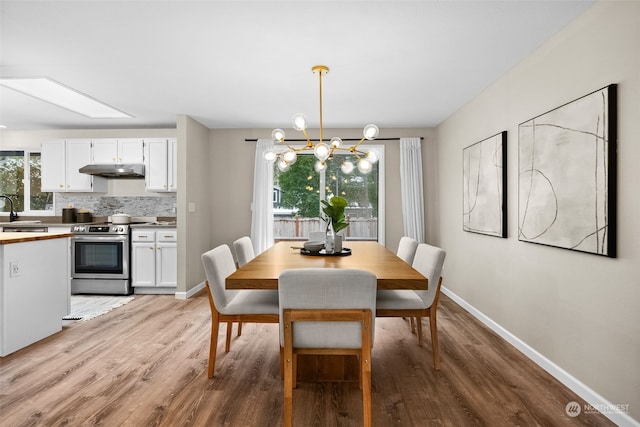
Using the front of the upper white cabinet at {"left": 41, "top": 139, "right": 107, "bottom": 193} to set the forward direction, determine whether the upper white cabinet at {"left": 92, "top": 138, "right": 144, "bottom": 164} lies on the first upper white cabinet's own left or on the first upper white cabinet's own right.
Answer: on the first upper white cabinet's own left

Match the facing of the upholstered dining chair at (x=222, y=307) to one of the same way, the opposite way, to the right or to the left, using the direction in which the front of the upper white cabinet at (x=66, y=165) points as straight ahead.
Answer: to the left

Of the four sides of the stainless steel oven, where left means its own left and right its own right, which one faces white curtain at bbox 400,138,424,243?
left

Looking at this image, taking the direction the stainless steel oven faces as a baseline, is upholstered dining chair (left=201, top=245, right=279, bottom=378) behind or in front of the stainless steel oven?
in front

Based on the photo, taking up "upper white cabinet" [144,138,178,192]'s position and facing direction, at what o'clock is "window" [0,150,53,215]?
The window is roughly at 4 o'clock from the upper white cabinet.

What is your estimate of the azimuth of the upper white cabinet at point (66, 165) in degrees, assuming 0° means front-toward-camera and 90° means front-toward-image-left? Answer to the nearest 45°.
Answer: approximately 0°

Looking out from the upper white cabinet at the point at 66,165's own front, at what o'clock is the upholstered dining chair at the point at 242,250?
The upholstered dining chair is roughly at 11 o'clock from the upper white cabinet.

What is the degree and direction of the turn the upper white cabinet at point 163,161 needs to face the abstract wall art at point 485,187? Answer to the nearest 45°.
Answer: approximately 45° to its left

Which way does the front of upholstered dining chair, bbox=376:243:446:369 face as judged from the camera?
facing to the left of the viewer

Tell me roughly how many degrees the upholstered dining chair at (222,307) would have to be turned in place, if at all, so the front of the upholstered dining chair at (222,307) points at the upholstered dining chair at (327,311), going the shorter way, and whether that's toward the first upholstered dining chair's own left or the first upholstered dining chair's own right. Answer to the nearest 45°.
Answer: approximately 45° to the first upholstered dining chair's own right

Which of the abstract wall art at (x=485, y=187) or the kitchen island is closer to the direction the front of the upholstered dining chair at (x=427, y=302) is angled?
the kitchen island

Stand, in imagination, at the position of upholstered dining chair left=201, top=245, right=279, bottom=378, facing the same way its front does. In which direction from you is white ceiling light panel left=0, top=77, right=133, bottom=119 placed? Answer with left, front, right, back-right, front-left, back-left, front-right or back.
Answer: back-left
